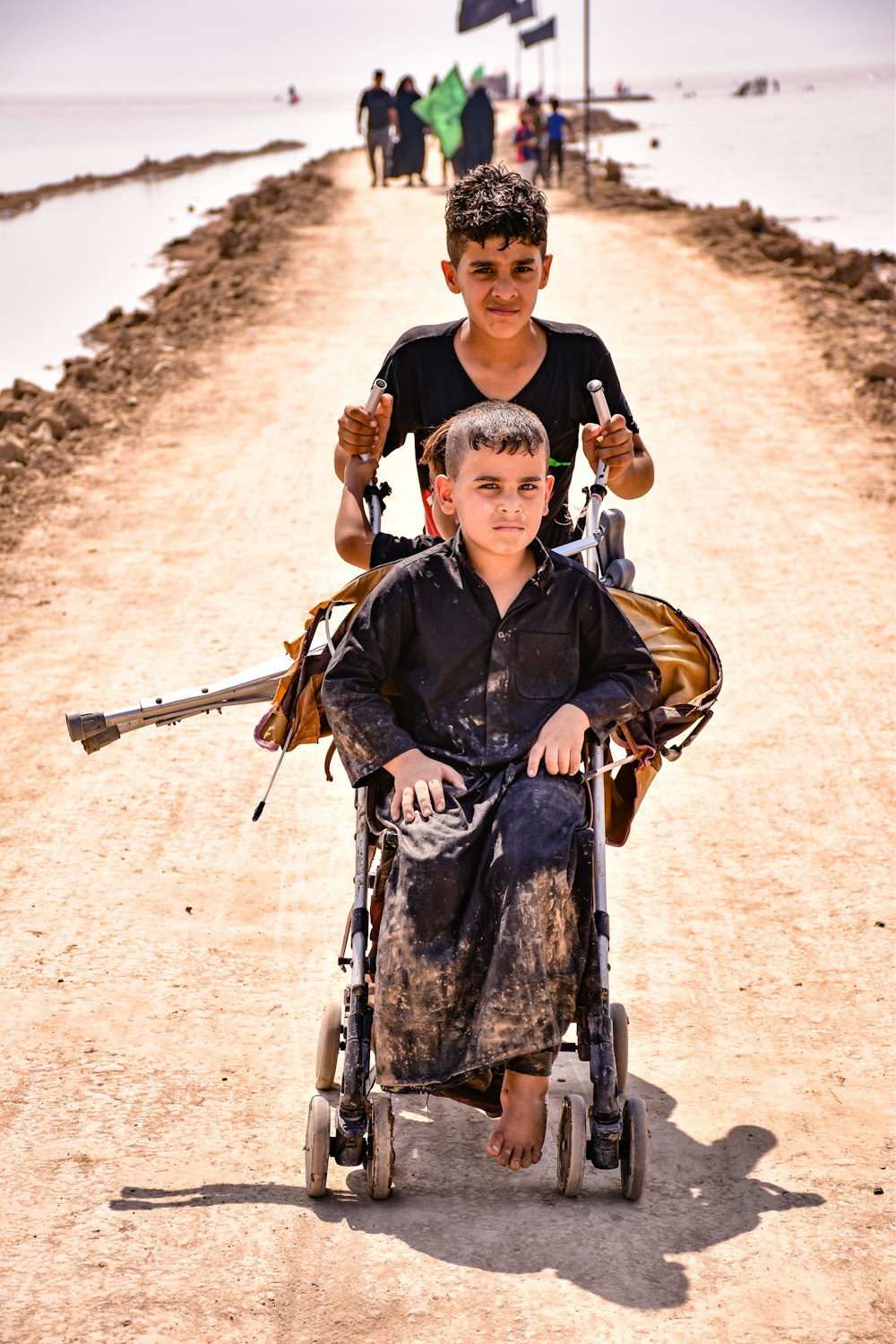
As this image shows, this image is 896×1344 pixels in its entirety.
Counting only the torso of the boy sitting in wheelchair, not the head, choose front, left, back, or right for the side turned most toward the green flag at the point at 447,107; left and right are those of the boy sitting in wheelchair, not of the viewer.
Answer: back

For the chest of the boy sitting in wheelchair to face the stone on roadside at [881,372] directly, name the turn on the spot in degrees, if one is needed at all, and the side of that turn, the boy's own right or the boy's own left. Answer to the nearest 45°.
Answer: approximately 180°

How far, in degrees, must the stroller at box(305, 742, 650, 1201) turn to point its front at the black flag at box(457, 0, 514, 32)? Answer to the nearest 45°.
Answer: approximately 180°

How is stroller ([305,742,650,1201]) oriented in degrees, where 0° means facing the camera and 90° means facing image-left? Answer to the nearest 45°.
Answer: approximately 0°

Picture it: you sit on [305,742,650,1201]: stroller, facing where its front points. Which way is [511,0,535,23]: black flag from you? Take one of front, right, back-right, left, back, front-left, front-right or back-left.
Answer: back

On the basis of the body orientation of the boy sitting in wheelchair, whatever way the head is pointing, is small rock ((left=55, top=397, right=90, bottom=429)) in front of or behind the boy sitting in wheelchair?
behind

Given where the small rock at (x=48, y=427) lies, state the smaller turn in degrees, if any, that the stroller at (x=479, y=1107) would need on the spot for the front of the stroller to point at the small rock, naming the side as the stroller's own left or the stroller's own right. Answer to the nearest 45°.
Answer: approximately 180°
